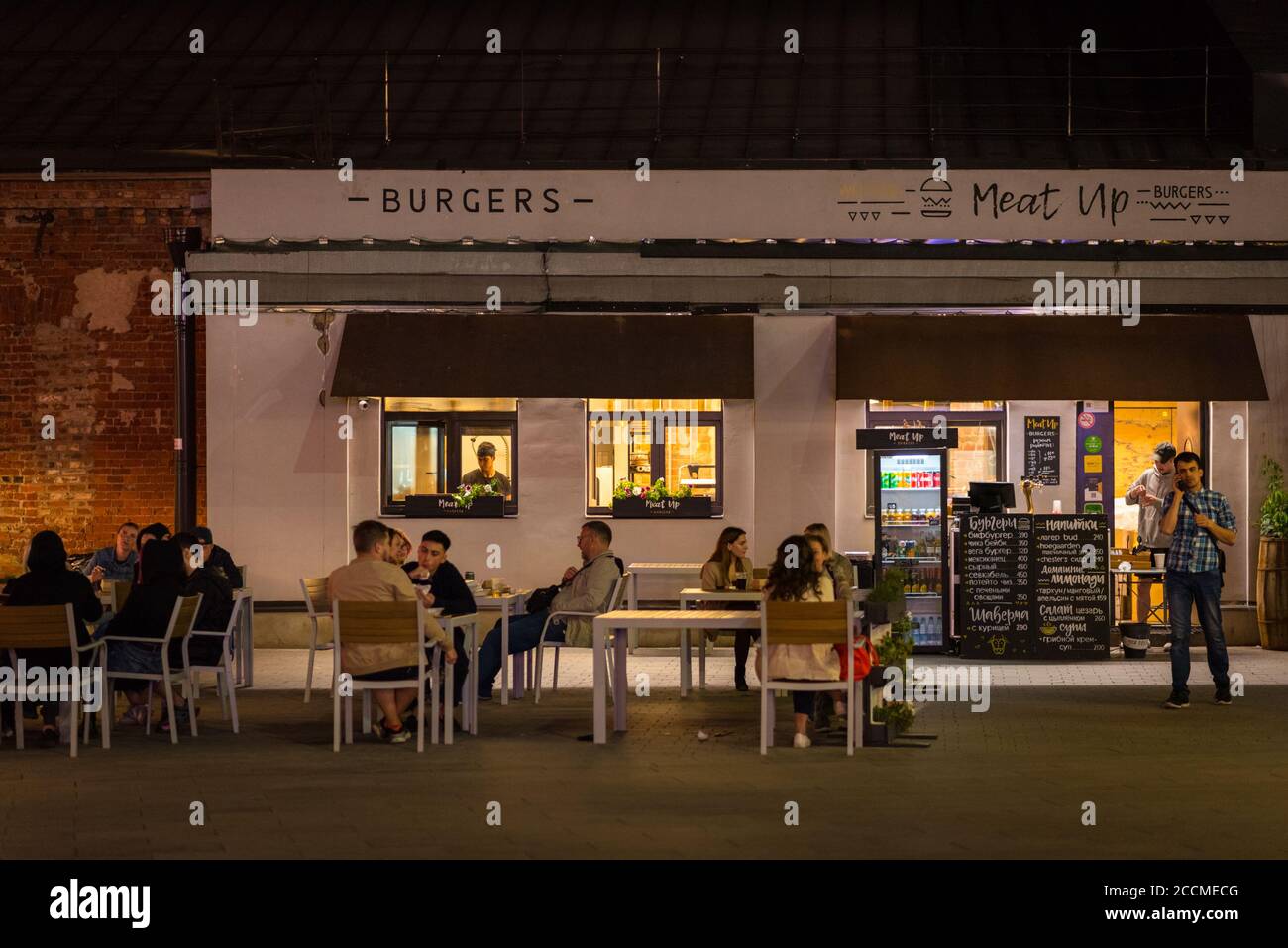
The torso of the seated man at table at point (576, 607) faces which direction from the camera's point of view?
to the viewer's left

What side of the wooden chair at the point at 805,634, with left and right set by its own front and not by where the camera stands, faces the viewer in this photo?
back

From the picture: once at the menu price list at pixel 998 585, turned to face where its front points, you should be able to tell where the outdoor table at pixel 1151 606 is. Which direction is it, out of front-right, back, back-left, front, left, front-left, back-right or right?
back-left

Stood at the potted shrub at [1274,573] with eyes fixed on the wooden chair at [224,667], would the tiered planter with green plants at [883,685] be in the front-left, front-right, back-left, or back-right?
front-left

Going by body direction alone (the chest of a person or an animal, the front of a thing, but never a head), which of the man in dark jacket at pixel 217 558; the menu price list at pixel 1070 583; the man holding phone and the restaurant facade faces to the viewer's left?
the man in dark jacket

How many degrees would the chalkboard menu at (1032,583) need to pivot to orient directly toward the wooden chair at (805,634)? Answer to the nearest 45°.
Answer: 0° — it already faces it

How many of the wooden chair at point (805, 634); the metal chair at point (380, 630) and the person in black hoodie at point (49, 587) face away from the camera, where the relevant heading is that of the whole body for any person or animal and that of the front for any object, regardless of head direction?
3

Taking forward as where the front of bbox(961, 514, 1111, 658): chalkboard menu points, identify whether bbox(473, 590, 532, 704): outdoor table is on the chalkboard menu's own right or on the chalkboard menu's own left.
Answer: on the chalkboard menu's own right

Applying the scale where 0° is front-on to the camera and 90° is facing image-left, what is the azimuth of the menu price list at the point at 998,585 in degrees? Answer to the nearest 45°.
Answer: approximately 0°

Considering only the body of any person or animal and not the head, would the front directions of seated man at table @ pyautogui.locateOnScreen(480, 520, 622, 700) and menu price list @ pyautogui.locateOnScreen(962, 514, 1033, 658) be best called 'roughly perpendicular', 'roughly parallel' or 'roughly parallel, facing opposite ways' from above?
roughly perpendicular

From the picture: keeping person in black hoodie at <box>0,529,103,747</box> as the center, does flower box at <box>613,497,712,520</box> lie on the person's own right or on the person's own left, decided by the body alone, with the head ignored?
on the person's own right

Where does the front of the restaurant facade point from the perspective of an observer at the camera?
facing the viewer
